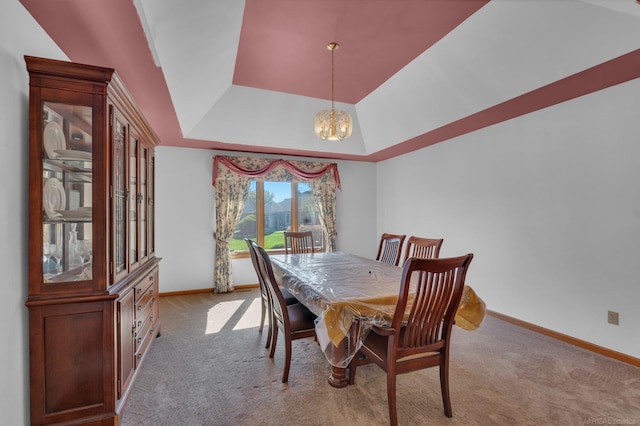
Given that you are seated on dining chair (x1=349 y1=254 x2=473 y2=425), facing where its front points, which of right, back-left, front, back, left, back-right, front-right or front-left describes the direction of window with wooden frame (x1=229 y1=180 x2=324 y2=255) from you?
front

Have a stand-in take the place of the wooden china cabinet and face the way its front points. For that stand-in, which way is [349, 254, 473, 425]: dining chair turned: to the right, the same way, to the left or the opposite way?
to the left

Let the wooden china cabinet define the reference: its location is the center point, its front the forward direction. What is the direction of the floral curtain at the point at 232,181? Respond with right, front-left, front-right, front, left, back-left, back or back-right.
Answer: front-left

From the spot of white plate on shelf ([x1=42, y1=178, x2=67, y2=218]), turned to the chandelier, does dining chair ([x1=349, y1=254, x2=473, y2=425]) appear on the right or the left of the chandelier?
right

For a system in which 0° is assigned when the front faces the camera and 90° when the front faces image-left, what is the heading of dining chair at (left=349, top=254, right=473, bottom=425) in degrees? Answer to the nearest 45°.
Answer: approximately 135°

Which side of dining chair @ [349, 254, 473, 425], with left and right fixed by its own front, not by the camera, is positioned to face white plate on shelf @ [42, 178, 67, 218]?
left

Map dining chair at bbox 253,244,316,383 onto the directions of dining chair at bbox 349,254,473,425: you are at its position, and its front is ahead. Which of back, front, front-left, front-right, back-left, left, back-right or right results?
front-left

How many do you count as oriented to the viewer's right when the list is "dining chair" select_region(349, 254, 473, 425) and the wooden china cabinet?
1

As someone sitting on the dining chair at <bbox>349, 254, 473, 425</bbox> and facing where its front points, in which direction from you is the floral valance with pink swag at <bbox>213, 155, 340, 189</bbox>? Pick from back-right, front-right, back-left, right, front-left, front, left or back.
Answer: front

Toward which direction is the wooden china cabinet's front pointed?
to the viewer's right

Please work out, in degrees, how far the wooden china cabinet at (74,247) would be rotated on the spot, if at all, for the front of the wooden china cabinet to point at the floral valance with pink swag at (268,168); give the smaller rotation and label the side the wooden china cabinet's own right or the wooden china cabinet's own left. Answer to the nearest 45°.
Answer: approximately 45° to the wooden china cabinet's own left

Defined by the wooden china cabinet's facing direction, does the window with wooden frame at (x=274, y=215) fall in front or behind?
in front

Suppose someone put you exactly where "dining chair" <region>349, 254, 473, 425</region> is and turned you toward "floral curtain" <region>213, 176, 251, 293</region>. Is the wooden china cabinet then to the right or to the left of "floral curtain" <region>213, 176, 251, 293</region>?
left
